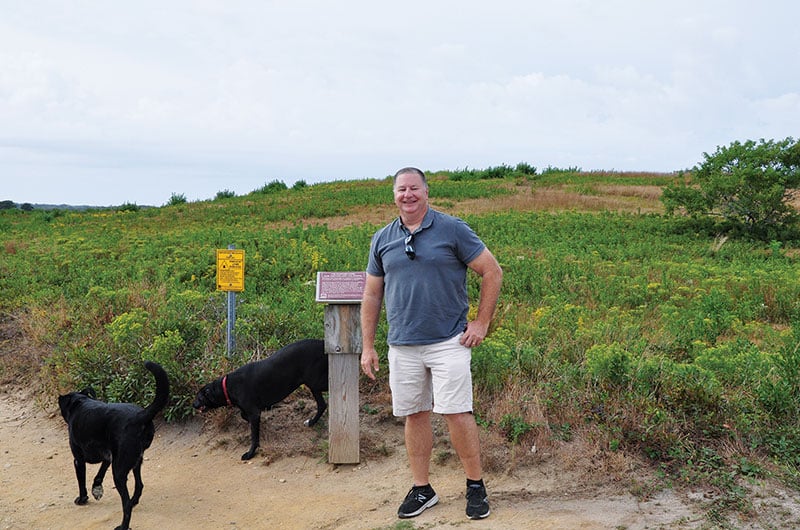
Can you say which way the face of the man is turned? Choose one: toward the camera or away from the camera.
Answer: toward the camera

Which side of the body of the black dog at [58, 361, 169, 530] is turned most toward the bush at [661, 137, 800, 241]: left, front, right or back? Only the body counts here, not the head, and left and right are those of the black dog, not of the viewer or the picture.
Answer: right

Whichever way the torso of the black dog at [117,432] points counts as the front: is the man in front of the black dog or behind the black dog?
behind

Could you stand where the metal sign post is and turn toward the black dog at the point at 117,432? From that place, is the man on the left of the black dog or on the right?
left

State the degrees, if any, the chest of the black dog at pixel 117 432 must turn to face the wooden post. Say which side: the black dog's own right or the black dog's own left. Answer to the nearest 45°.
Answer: approximately 135° to the black dog's own right

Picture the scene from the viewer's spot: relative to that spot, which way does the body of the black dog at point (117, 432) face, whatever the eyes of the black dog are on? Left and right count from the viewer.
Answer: facing away from the viewer and to the left of the viewer

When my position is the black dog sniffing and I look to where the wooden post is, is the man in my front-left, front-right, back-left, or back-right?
front-right

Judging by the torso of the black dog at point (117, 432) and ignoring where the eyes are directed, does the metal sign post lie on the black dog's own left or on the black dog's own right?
on the black dog's own right

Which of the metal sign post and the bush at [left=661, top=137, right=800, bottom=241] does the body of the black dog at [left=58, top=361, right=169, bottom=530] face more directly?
the metal sign post

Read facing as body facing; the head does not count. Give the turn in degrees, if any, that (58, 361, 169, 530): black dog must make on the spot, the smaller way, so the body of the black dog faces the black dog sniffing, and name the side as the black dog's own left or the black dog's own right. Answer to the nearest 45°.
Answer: approximately 90° to the black dog's own right
